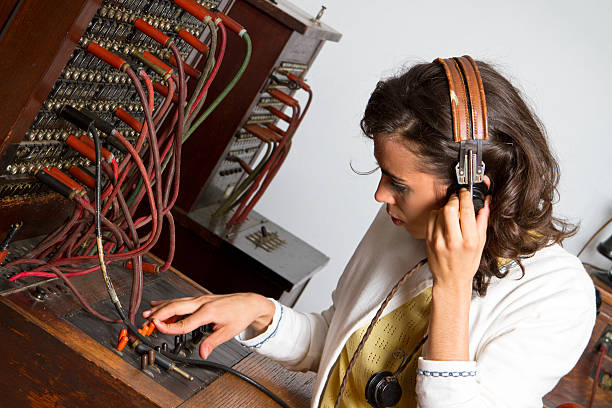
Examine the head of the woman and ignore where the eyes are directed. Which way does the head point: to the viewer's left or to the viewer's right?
to the viewer's left

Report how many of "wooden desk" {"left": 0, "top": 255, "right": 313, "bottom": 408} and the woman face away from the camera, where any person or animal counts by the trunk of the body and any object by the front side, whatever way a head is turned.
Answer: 0

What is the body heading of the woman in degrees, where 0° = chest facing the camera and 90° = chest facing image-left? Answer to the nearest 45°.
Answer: approximately 45°

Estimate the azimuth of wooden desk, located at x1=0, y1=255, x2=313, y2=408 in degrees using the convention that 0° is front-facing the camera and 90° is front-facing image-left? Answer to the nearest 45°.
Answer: approximately 315°
